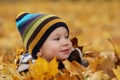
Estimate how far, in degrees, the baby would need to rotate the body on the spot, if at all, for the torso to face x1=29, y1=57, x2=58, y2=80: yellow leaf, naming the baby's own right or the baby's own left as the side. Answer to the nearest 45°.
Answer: approximately 45° to the baby's own right

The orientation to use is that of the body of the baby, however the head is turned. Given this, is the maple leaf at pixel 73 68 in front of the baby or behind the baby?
in front
